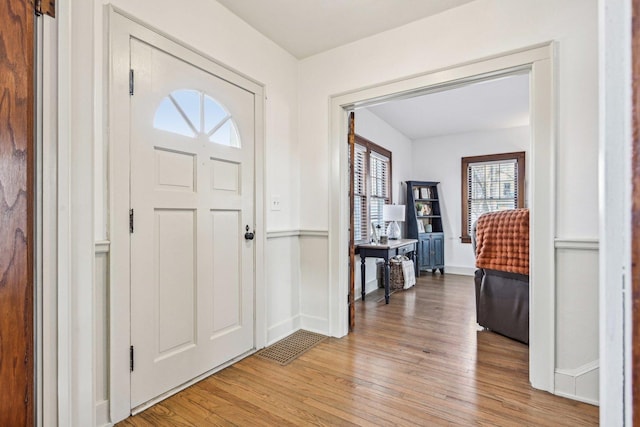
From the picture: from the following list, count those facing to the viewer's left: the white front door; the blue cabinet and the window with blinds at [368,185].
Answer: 0

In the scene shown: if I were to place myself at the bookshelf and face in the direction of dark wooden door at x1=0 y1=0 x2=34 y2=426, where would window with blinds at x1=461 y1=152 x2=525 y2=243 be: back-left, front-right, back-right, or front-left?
back-left

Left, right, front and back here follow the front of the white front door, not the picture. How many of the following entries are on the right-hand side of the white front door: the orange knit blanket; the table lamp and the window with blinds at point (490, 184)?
0

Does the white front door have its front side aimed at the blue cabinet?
no

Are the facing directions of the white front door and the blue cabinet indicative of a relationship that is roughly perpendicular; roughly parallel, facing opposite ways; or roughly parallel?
roughly perpendicular

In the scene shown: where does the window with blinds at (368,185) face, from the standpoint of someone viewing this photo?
facing the viewer and to the right of the viewer

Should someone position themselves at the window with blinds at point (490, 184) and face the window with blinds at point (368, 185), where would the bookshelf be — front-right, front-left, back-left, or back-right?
front-right

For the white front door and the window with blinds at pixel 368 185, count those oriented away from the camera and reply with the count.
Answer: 0

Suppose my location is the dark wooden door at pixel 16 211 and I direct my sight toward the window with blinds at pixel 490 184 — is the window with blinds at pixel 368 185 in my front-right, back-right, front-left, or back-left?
front-left

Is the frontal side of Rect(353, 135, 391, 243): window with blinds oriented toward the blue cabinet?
no

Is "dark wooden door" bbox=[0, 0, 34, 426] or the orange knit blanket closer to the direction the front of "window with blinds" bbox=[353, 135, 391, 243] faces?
the orange knit blanket

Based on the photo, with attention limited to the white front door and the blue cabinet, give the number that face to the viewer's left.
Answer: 0

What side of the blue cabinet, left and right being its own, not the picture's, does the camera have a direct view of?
front

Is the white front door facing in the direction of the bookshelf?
no

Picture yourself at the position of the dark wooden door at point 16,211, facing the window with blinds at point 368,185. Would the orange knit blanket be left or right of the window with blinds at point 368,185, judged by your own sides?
right

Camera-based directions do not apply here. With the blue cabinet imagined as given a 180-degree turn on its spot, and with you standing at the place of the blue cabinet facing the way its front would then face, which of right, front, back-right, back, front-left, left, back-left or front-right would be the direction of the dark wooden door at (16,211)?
back

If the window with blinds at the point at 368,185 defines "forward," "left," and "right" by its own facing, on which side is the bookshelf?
on its left
